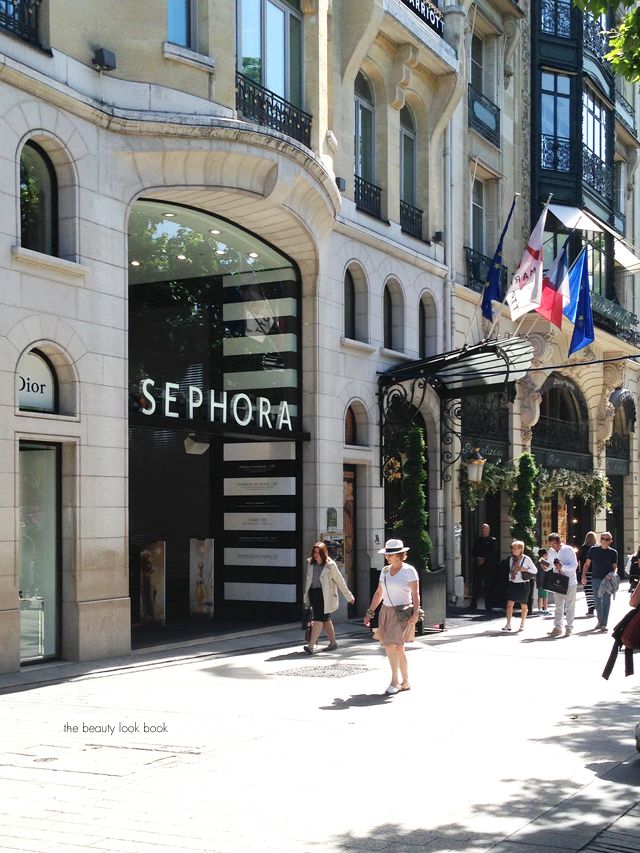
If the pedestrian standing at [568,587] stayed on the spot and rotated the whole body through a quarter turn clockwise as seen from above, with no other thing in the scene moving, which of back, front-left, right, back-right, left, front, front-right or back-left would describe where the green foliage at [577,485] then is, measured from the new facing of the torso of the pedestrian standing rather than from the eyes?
front-right

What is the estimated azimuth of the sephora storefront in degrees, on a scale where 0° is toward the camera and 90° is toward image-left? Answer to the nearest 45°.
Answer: approximately 315°

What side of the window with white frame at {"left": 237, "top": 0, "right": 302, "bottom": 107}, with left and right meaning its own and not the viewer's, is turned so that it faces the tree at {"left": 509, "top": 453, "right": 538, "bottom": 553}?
left

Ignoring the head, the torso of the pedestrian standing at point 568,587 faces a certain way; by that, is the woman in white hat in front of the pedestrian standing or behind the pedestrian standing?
in front

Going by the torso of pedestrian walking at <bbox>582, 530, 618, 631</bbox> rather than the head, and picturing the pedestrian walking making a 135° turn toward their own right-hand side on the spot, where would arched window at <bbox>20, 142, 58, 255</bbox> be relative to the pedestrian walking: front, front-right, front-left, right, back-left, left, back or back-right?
left

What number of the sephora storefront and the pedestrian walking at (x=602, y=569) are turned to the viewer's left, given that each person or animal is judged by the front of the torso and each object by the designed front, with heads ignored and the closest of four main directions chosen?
0

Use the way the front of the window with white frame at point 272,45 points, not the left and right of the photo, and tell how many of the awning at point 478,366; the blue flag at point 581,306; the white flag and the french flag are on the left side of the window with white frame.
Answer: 4

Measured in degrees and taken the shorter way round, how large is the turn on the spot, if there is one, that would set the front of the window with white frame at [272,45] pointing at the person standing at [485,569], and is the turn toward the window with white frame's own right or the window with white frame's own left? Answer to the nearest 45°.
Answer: approximately 90° to the window with white frame's own left

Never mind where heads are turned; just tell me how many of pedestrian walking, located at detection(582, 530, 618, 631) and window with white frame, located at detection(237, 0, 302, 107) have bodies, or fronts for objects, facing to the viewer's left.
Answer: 0

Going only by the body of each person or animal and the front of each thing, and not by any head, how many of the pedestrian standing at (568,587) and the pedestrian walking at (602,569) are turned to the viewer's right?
0
